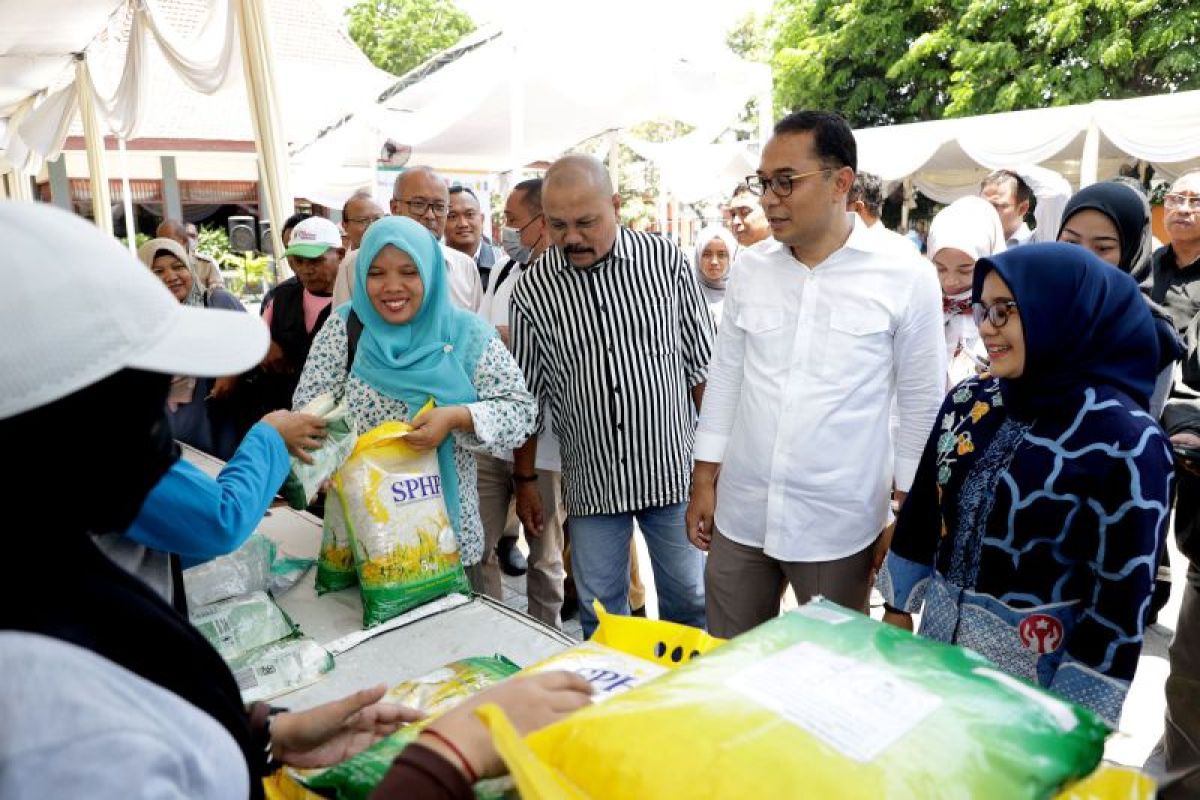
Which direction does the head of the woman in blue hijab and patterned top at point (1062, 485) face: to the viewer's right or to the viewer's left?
to the viewer's left

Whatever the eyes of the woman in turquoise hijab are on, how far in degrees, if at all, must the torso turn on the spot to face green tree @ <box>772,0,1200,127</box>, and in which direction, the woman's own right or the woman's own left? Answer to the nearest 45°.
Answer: approximately 135° to the woman's own left

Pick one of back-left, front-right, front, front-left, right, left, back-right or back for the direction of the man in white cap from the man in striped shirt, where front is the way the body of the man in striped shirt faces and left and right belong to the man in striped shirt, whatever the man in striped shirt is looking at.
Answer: back-right

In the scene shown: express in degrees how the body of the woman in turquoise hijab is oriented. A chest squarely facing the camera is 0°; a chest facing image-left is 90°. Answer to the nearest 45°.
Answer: approximately 0°

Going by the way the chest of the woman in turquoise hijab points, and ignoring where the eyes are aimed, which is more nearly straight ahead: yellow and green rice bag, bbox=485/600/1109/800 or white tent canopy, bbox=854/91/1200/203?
the yellow and green rice bag

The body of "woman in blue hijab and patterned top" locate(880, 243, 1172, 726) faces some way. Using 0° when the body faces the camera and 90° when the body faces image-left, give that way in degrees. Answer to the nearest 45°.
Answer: approximately 45°

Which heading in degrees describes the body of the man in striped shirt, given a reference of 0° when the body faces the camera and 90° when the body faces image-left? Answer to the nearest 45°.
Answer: approximately 0°
